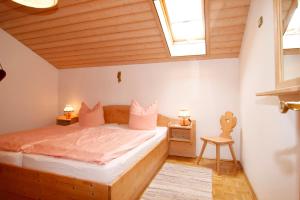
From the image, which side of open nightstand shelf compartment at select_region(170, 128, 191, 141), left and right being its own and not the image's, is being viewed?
front

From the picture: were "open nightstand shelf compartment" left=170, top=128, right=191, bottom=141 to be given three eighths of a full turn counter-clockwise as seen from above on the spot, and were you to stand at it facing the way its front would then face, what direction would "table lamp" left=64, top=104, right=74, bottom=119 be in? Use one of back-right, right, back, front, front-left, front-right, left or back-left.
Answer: back-left

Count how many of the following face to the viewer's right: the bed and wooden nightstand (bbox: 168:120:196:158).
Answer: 0

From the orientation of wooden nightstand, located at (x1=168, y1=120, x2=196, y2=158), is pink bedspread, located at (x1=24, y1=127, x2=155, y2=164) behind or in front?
in front

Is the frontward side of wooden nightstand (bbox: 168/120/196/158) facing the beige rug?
yes

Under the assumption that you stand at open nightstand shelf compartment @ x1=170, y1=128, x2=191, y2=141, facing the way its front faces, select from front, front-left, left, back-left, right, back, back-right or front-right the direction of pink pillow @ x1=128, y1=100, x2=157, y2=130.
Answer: front-right

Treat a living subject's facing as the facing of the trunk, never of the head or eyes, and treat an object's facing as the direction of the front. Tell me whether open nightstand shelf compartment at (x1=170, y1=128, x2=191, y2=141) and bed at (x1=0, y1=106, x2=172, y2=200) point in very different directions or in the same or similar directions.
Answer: same or similar directions

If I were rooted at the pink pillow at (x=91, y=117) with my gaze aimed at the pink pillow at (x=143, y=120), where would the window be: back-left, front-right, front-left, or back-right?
front-right

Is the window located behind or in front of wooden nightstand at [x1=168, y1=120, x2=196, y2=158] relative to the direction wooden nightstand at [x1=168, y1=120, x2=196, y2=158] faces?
in front

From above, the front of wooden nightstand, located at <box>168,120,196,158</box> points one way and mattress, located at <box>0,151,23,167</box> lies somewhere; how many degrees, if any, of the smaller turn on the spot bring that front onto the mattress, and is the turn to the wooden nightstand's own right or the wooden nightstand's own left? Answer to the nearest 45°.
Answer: approximately 45° to the wooden nightstand's own right

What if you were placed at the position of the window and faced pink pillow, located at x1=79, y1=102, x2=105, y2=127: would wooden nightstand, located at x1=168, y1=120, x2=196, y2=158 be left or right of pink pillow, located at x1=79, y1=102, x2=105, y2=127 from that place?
right

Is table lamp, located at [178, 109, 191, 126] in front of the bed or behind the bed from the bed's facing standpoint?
behind

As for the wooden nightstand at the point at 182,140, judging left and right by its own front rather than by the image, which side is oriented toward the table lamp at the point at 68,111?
right

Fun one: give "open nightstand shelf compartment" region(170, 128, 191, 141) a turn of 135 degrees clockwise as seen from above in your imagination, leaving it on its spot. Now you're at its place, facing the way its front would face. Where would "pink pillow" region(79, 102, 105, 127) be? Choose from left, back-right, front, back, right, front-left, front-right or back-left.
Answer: front-left

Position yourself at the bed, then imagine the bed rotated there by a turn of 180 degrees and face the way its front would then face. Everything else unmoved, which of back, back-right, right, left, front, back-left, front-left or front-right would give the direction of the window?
right

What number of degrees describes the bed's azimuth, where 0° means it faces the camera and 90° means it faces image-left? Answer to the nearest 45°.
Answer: approximately 45°
